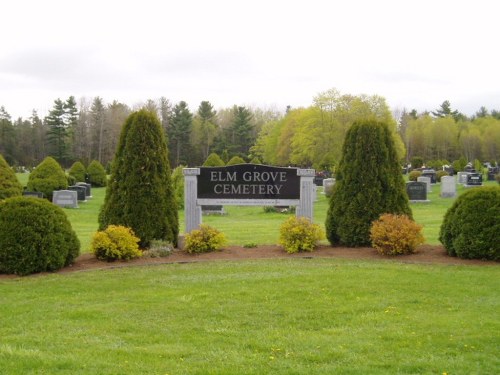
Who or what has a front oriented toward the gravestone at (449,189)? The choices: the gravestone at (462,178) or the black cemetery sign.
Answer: the gravestone at (462,178)

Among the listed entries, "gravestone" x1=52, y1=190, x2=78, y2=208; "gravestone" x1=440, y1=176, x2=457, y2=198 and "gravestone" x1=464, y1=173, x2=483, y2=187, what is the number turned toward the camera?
3

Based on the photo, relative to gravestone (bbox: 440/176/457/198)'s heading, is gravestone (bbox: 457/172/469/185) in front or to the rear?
to the rear

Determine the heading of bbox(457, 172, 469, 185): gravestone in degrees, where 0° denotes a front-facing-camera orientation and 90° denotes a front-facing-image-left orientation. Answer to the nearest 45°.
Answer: approximately 0°

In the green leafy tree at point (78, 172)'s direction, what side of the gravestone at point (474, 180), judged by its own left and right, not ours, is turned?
right

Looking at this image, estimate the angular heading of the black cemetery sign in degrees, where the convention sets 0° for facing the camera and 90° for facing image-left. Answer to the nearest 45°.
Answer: approximately 0°
